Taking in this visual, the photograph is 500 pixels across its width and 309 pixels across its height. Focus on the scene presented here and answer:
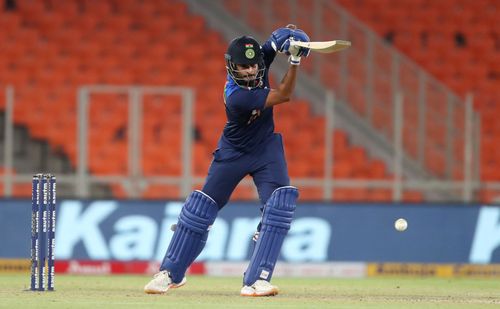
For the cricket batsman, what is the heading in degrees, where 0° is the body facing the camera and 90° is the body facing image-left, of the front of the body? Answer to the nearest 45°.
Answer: approximately 0°

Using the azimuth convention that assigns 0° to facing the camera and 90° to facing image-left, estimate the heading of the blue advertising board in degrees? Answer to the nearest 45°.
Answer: approximately 0°

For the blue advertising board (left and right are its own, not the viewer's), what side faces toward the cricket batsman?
front

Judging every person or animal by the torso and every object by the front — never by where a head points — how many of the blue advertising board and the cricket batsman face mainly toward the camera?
2

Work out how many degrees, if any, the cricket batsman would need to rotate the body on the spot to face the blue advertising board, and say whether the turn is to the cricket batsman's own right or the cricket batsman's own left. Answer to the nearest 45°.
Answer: approximately 180°
